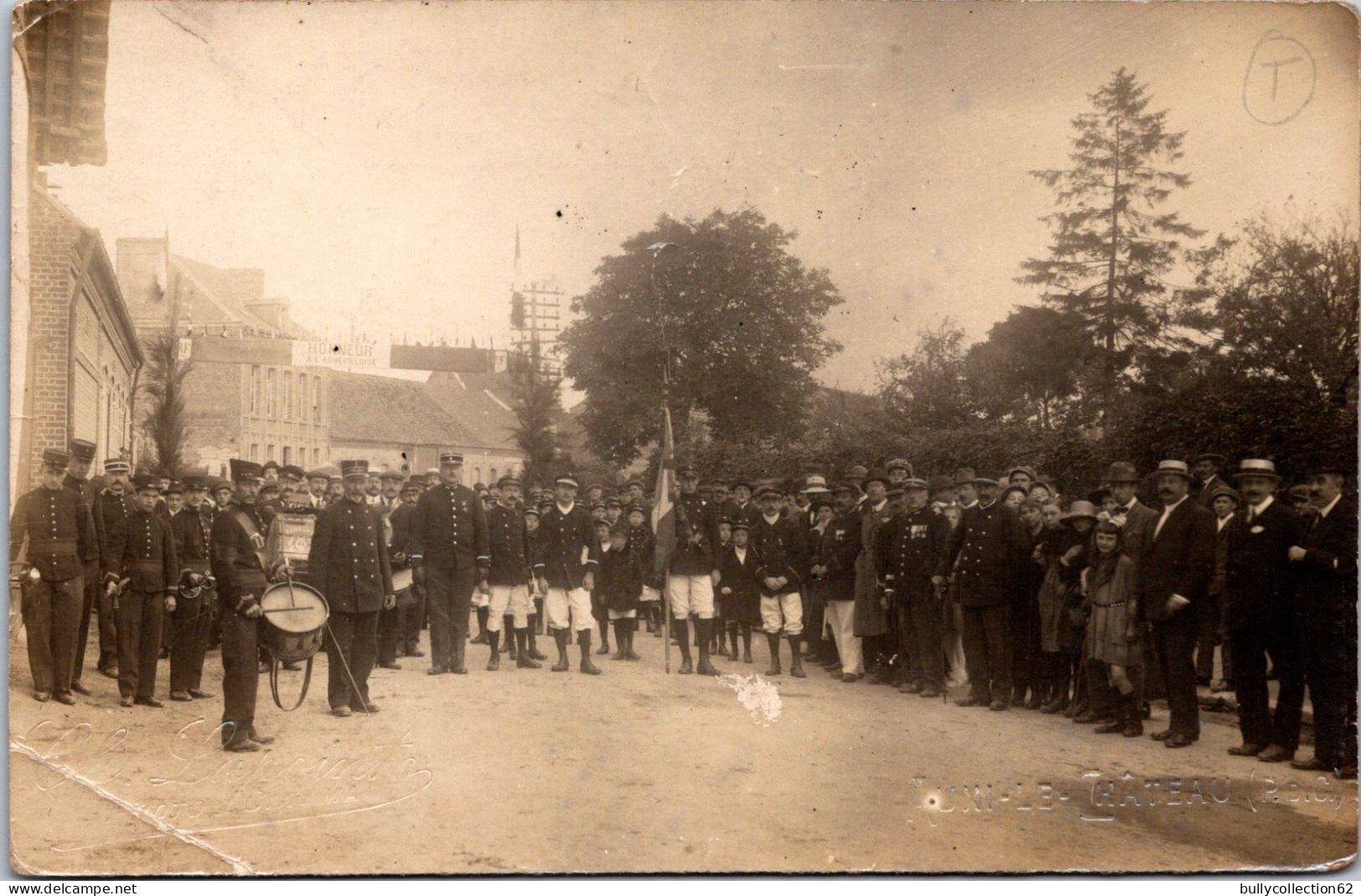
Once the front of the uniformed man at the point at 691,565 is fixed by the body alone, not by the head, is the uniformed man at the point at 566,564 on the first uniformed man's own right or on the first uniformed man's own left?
on the first uniformed man's own right

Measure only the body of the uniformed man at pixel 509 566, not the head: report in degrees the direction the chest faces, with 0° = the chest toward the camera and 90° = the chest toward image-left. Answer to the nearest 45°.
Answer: approximately 0°

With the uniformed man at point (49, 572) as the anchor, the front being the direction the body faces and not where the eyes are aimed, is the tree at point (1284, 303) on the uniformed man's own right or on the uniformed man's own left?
on the uniformed man's own left

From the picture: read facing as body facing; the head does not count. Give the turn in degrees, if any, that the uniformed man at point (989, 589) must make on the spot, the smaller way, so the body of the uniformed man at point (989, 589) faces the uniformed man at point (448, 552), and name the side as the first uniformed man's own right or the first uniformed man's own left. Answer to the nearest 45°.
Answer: approximately 45° to the first uniformed man's own right

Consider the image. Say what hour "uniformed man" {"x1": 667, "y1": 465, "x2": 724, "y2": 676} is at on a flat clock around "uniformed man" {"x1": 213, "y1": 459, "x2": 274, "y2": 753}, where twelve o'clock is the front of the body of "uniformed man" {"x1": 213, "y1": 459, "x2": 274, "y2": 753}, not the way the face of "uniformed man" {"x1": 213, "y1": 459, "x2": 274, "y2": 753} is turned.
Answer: "uniformed man" {"x1": 667, "y1": 465, "x2": 724, "y2": 676} is roughly at 10 o'clock from "uniformed man" {"x1": 213, "y1": 459, "x2": 274, "y2": 753}.
